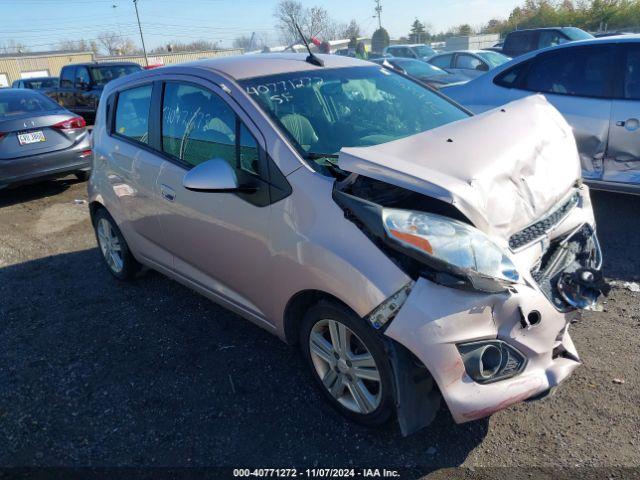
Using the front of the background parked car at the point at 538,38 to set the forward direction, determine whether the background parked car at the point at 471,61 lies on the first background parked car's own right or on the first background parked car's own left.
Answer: on the first background parked car's own right

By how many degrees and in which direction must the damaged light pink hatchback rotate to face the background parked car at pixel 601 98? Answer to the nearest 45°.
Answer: approximately 90° to its left

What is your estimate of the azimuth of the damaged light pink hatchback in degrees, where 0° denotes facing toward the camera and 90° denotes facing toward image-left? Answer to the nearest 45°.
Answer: approximately 315°

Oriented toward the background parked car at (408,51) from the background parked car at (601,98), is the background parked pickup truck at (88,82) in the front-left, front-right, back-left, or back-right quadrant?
front-left

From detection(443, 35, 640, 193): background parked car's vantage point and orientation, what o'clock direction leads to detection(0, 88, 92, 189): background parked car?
detection(0, 88, 92, 189): background parked car is roughly at 6 o'clock from detection(443, 35, 640, 193): background parked car.

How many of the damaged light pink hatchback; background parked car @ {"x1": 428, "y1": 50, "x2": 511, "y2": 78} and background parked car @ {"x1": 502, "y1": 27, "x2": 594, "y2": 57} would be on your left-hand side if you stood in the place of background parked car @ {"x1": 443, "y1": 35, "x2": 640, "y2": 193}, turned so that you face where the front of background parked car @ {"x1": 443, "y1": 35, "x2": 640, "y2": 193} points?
2

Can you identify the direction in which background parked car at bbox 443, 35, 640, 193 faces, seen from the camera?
facing to the right of the viewer

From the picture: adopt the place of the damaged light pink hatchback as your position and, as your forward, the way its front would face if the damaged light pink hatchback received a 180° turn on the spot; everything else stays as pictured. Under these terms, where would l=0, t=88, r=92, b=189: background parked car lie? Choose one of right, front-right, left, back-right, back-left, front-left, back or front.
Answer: front

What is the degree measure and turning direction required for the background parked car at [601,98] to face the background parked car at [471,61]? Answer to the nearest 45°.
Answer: approximately 90° to its left
